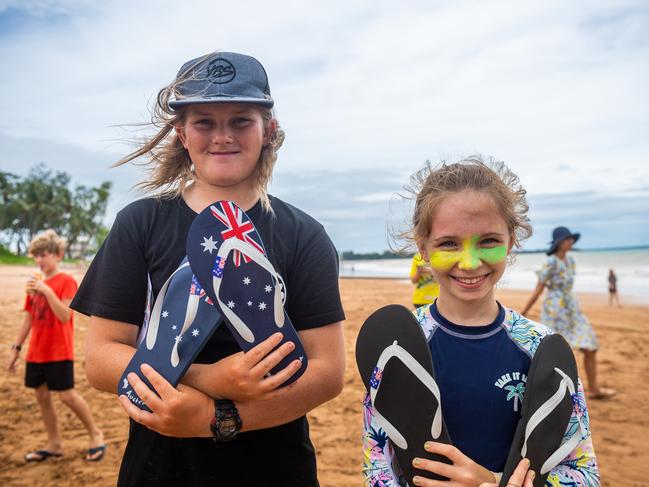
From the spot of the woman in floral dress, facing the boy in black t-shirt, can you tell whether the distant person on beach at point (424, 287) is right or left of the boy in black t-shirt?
right

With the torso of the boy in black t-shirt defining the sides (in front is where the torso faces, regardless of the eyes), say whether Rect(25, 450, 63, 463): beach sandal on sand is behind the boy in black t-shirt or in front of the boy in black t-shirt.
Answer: behind

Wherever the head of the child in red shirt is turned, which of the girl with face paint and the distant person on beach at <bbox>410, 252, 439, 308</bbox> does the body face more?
the girl with face paint

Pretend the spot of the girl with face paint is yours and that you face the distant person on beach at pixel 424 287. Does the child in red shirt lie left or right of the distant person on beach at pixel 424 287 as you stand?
left

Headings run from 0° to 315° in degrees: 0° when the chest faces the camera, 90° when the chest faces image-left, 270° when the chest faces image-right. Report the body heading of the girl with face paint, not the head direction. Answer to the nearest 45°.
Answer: approximately 0°

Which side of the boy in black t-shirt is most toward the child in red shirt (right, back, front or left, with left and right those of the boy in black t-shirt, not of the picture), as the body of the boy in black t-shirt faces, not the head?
back

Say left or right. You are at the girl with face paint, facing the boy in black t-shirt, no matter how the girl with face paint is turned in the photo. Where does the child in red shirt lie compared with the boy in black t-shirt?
right

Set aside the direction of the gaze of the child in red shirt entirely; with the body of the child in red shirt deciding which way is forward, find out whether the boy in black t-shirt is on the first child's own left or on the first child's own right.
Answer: on the first child's own left

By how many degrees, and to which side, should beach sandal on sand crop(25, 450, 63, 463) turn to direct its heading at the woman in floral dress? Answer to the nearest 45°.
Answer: approximately 180°

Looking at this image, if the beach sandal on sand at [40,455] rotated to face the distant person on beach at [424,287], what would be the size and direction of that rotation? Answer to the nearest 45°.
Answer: approximately 180°
